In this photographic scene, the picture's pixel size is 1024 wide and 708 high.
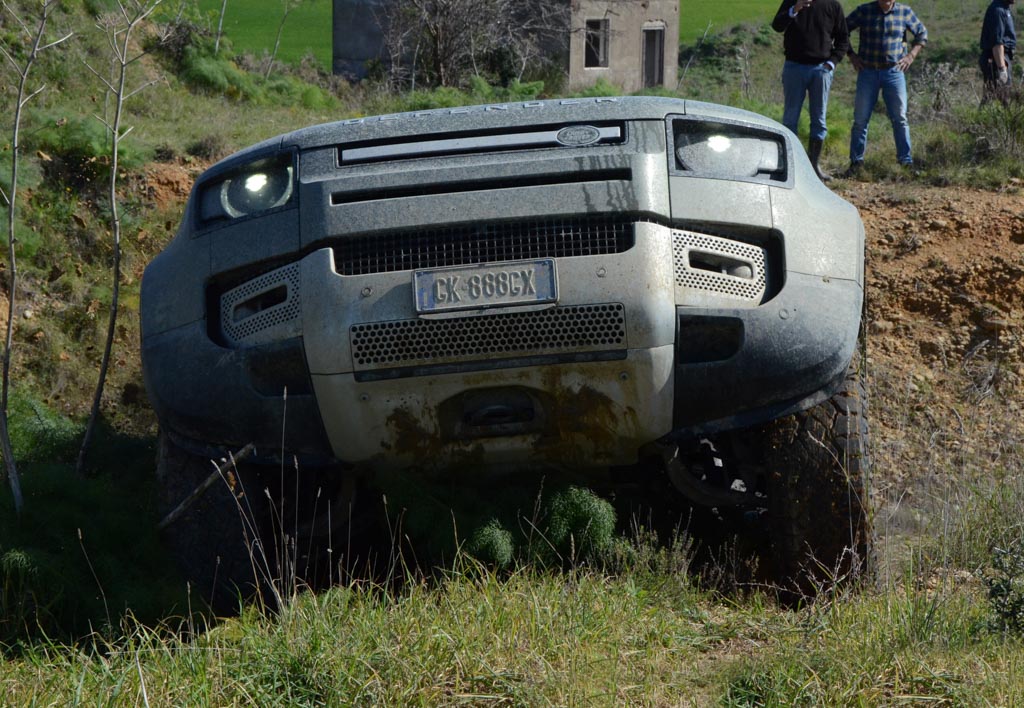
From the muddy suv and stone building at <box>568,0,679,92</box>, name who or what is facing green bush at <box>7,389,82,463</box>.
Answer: the stone building

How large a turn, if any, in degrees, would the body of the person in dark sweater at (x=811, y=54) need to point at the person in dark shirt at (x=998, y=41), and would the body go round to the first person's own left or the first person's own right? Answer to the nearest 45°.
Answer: approximately 135° to the first person's own left

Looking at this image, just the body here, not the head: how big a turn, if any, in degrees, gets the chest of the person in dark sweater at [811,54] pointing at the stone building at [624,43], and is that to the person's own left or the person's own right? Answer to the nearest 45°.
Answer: approximately 180°

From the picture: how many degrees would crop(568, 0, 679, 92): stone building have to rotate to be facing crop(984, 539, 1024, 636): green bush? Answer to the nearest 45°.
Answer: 0° — it already faces it

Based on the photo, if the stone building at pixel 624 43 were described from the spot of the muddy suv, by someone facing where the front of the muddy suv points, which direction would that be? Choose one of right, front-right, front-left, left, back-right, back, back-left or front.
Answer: back

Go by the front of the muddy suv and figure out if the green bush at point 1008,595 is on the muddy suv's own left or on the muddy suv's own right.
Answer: on the muddy suv's own left

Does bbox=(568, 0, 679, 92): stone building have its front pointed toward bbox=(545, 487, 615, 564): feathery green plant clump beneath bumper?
yes

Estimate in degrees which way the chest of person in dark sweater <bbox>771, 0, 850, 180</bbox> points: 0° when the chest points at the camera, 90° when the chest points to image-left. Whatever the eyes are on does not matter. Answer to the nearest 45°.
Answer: approximately 0°

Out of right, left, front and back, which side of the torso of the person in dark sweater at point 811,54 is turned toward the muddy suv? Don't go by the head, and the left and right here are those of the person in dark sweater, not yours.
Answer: front
